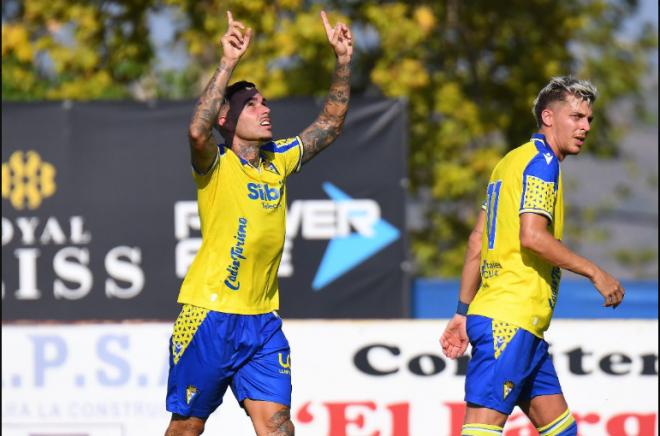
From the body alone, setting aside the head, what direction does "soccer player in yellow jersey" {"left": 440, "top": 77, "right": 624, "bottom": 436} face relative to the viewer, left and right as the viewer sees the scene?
facing to the right of the viewer

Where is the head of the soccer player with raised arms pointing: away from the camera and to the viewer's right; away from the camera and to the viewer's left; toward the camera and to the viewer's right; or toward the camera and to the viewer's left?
toward the camera and to the viewer's right

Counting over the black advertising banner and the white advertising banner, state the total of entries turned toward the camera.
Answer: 2

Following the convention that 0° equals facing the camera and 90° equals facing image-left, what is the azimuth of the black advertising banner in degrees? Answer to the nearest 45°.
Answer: approximately 0°
